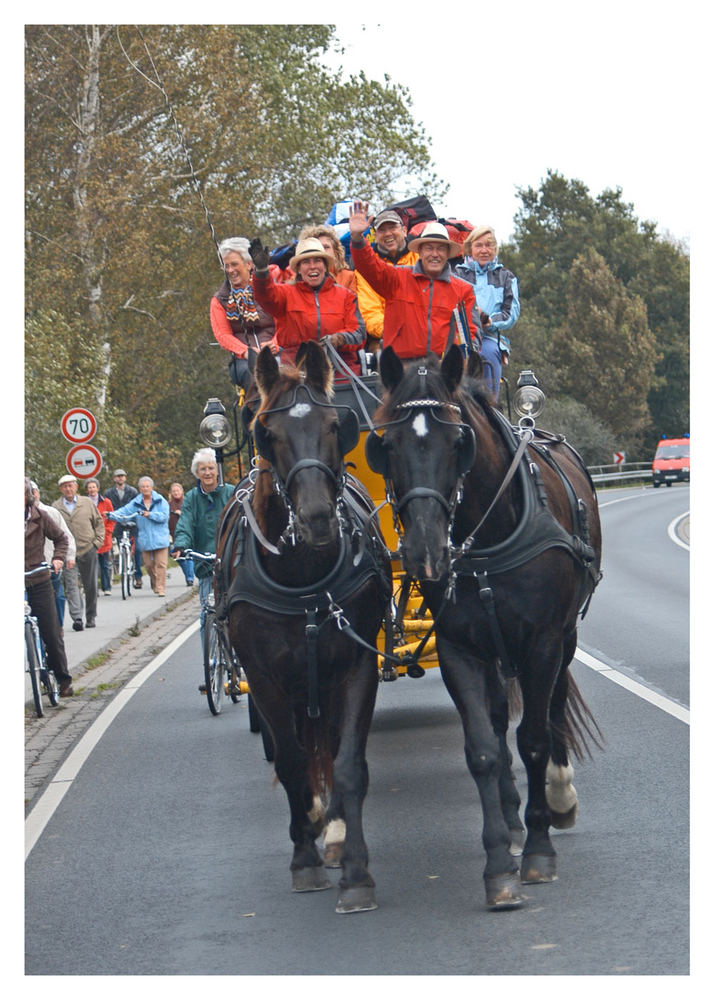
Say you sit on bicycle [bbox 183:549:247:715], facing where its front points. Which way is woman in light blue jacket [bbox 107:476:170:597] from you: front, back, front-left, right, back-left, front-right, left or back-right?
back

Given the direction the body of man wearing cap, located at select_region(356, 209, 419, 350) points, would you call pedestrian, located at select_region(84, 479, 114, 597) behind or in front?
behind

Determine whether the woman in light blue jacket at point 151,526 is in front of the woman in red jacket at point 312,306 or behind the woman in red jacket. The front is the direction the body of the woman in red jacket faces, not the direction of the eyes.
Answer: behind

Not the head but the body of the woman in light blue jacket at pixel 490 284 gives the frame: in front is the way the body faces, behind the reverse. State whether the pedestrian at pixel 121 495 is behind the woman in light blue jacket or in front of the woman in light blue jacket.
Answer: behind

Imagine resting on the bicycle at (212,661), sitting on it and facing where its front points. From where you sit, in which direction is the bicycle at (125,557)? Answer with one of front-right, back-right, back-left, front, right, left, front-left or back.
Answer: back

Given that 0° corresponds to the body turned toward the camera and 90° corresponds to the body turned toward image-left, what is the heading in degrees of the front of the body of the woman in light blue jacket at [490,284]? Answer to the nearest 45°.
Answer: approximately 0°
